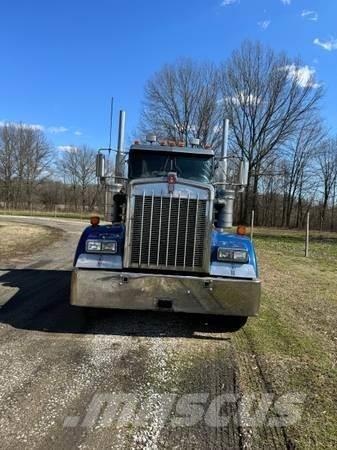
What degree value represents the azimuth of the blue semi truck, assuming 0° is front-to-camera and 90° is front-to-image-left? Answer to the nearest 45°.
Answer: approximately 0°
